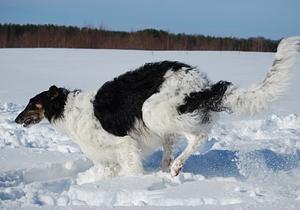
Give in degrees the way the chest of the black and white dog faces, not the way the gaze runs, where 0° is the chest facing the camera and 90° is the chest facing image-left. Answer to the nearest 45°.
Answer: approximately 90°
